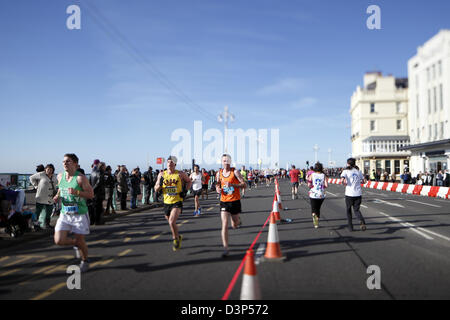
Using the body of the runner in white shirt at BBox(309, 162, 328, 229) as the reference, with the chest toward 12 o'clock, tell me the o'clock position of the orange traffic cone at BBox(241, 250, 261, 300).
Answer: The orange traffic cone is roughly at 6 o'clock from the runner in white shirt.

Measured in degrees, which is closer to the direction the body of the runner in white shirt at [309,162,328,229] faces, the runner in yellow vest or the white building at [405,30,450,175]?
the white building

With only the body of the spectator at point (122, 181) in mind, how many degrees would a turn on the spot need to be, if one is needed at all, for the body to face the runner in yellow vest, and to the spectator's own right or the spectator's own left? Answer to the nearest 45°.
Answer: approximately 90° to the spectator's own right

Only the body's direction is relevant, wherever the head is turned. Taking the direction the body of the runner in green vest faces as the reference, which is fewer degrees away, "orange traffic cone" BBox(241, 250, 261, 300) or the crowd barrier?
the orange traffic cone

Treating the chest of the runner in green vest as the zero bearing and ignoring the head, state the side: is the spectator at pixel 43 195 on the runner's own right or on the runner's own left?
on the runner's own right

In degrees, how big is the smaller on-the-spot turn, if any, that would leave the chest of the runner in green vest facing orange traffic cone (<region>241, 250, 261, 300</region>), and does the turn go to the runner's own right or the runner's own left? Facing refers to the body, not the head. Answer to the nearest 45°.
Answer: approximately 90° to the runner's own left

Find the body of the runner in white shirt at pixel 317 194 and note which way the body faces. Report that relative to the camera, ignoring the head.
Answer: away from the camera

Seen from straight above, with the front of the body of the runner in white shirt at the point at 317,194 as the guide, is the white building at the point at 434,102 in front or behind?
in front

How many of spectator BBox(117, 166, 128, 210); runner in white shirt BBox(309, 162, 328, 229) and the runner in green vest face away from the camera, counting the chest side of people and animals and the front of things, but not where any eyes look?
1

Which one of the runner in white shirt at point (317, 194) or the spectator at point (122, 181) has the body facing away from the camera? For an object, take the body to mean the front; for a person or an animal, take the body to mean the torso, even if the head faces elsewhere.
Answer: the runner in white shirt

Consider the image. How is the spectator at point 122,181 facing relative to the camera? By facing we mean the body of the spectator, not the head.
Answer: to the viewer's right

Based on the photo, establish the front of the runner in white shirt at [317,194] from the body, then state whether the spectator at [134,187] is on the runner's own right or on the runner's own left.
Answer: on the runner's own left

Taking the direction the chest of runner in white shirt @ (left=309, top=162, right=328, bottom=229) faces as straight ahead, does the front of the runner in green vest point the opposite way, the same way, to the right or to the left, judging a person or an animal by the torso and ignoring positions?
the opposite way

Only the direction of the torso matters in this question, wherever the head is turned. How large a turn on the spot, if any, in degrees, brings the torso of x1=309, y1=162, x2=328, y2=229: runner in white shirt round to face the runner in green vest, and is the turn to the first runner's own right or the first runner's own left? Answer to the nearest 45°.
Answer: approximately 135° to the first runner's own left

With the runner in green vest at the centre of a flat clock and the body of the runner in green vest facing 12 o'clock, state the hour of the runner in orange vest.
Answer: The runner in orange vest is roughly at 7 o'clock from the runner in green vest.

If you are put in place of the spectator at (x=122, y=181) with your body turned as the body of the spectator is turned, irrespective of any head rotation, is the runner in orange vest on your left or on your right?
on your right
